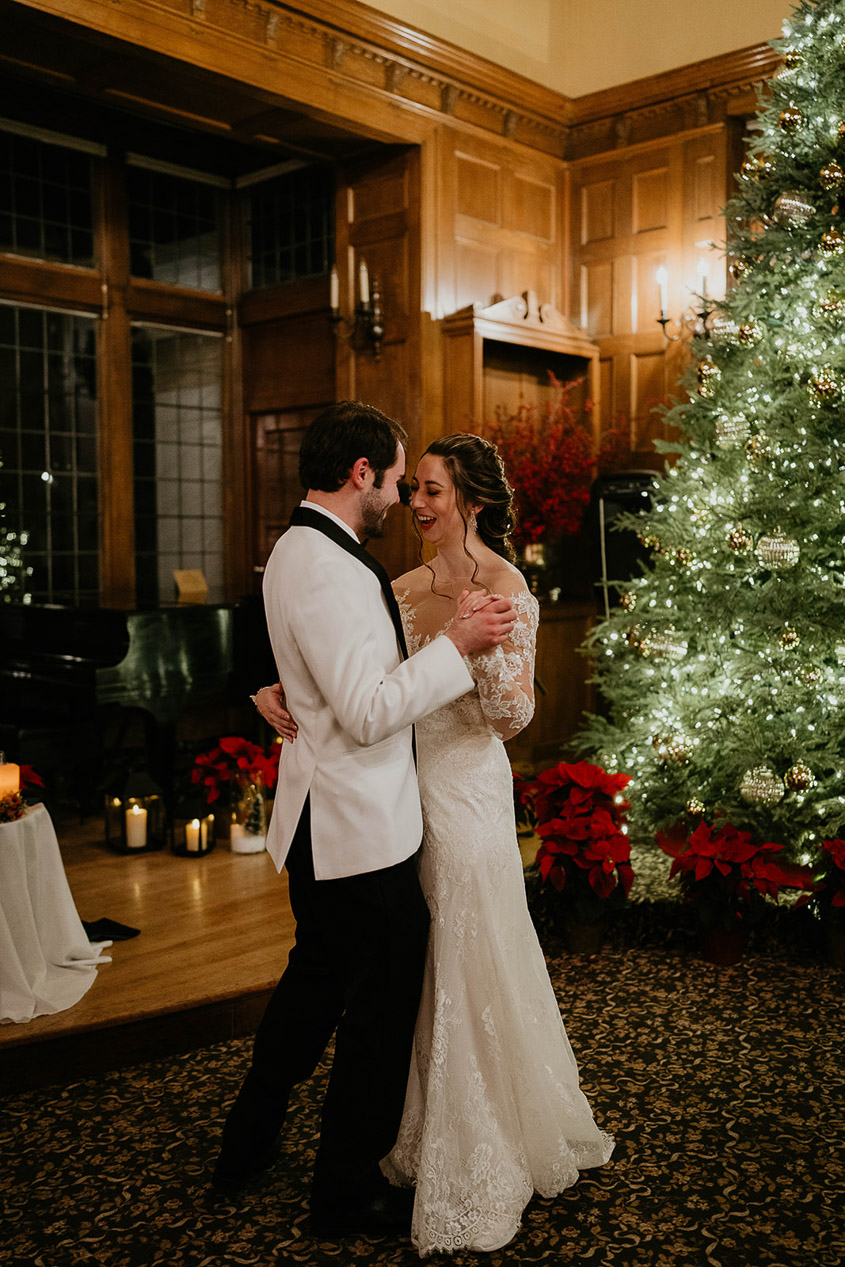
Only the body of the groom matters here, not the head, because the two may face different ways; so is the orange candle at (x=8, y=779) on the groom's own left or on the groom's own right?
on the groom's own left

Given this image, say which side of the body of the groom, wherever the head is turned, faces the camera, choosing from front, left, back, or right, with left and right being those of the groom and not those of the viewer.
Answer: right

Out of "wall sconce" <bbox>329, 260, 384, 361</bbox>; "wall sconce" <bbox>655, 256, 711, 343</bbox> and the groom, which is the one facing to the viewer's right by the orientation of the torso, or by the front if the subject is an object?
the groom

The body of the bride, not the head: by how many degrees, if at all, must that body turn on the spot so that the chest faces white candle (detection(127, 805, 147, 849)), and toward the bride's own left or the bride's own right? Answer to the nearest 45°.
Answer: approximately 90° to the bride's own right

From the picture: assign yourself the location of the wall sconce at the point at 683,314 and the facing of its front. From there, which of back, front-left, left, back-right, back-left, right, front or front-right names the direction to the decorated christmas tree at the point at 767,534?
front-left

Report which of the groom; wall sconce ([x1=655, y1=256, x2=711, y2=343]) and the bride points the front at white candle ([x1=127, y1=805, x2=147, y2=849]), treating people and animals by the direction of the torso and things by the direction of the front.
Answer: the wall sconce

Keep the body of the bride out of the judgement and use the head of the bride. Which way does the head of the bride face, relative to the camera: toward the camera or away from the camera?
toward the camera

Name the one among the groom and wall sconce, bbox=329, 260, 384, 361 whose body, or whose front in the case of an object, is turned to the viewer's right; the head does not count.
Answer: the groom

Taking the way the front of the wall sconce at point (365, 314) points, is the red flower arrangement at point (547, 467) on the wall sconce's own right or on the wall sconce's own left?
on the wall sconce's own left

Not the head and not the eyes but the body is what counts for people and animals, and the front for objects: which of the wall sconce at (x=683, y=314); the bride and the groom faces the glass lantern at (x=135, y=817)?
the wall sconce

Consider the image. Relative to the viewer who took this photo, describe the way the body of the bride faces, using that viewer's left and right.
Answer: facing the viewer and to the left of the viewer

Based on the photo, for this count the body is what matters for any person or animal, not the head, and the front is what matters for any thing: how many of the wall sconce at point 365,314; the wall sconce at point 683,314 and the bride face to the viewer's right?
0

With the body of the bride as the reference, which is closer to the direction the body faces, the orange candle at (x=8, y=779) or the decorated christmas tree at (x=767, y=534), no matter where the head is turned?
the orange candle

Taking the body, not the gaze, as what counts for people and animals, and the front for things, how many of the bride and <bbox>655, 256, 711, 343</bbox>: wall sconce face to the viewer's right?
0

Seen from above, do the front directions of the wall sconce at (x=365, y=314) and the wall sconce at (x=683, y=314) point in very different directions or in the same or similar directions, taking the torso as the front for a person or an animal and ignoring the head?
same or similar directions
